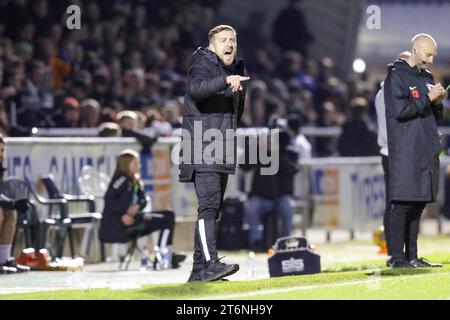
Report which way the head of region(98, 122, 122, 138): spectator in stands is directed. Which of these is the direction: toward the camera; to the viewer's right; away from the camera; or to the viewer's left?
toward the camera

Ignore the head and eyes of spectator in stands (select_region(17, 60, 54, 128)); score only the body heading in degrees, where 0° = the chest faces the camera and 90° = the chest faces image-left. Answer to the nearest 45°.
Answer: approximately 315°

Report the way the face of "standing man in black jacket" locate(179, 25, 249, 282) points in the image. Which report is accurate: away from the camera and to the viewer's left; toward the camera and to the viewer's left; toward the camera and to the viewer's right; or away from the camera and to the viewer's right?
toward the camera and to the viewer's right

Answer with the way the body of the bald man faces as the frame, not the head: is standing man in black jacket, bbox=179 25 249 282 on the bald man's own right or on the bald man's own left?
on the bald man's own right

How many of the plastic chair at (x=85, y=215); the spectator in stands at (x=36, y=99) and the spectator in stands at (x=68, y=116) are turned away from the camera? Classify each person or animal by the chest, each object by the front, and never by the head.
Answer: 0

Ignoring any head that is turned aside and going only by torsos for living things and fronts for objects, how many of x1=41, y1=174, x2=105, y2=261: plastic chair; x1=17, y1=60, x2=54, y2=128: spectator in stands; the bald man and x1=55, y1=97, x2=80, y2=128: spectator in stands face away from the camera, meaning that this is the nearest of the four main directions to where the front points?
0
